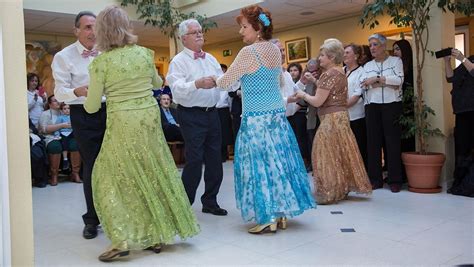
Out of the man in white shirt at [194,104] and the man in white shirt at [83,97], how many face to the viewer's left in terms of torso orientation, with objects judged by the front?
0

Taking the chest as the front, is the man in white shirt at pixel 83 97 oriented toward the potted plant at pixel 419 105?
no

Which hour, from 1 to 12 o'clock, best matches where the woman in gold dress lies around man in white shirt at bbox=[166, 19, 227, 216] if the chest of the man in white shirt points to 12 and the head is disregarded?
The woman in gold dress is roughly at 10 o'clock from the man in white shirt.

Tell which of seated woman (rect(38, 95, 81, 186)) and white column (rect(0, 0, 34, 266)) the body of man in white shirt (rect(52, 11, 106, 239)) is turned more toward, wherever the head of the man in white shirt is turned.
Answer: the white column

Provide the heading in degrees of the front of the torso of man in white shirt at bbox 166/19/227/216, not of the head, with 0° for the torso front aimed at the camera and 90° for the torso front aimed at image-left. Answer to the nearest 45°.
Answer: approximately 315°

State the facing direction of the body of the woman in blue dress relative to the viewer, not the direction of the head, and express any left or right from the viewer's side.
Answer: facing away from the viewer and to the left of the viewer

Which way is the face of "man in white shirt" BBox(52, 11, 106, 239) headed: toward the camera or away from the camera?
toward the camera

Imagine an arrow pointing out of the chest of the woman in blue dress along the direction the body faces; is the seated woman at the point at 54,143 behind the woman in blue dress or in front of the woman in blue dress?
in front

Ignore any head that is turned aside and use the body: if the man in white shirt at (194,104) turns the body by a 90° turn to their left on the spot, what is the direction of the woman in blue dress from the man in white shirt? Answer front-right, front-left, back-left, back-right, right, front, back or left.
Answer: right

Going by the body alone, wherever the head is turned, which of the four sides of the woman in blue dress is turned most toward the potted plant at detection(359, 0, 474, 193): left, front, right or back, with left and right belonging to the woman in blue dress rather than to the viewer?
right

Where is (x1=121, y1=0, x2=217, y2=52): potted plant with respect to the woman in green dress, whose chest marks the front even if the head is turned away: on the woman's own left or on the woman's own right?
on the woman's own right

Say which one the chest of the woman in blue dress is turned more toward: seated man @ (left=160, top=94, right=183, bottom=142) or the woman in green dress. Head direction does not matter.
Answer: the seated man

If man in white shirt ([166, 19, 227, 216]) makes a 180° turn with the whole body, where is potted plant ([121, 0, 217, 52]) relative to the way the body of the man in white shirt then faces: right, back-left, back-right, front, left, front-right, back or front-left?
front-right

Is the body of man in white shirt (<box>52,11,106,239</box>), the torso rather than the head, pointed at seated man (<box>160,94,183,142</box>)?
no

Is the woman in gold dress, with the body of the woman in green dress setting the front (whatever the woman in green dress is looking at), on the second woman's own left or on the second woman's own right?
on the second woman's own right

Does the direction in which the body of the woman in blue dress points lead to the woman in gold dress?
no

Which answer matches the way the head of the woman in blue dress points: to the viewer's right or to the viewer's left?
to the viewer's left
